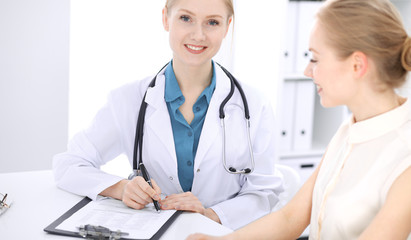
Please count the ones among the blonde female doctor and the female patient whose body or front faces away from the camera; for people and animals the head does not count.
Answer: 0

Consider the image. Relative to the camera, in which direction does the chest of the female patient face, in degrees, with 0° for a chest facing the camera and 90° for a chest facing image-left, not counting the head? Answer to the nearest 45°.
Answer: approximately 45°

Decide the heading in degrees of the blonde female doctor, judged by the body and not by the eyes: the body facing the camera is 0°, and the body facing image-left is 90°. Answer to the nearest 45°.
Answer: approximately 0°

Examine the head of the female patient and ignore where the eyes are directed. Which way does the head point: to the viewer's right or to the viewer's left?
to the viewer's left
